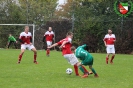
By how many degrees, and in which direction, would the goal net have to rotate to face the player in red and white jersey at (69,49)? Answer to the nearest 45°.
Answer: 0° — it already faces them
